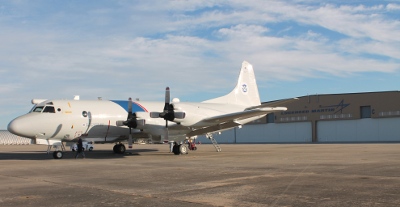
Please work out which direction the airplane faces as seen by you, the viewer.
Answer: facing the viewer and to the left of the viewer
